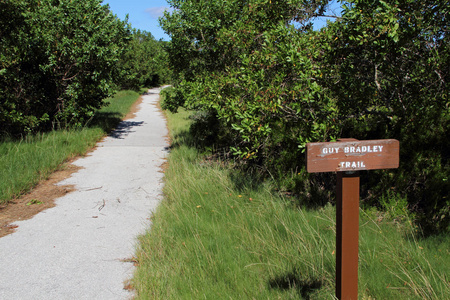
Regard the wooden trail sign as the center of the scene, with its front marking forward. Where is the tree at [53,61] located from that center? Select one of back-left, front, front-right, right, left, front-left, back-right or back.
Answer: back-right

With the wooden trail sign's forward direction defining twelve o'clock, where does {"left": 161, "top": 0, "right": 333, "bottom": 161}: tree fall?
The tree is roughly at 5 o'clock from the wooden trail sign.

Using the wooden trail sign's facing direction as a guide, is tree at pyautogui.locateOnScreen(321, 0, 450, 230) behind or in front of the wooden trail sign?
behind

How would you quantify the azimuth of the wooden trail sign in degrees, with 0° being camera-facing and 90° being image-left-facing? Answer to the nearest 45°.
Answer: approximately 0°

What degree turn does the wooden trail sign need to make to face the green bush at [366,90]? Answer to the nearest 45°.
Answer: approximately 180°
